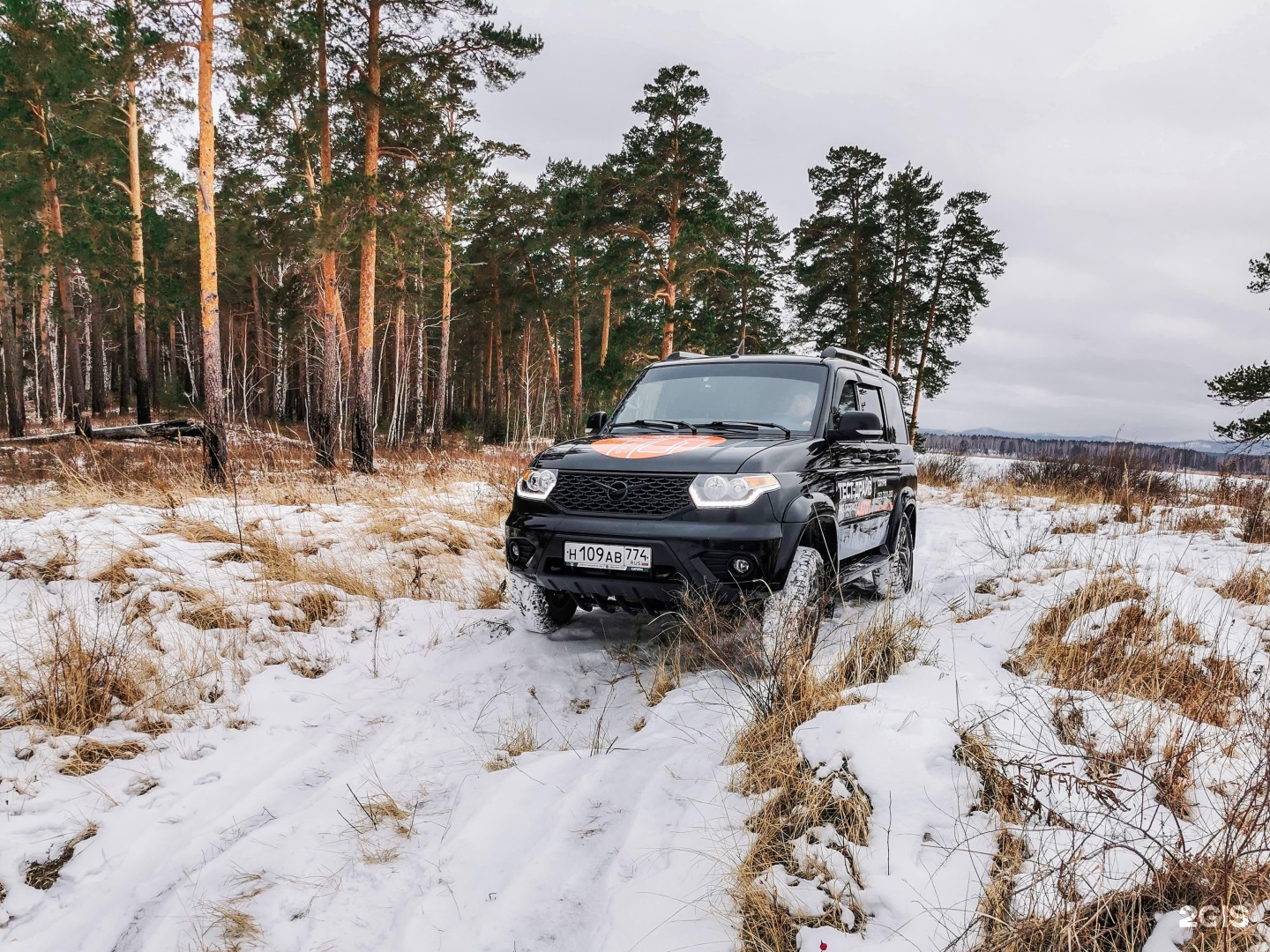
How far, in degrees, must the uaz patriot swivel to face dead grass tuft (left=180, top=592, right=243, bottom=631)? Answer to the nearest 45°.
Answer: approximately 45° to its right

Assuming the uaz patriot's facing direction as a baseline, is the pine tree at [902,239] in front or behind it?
behind

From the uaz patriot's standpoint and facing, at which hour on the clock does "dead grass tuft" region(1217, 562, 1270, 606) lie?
The dead grass tuft is roughly at 7 o'clock from the uaz patriot.

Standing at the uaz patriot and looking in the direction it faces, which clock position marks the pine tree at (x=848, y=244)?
The pine tree is roughly at 5 o'clock from the uaz patriot.

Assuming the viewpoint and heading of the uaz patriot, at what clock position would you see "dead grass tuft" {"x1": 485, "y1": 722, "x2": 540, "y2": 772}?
The dead grass tuft is roughly at 12 o'clock from the uaz patriot.

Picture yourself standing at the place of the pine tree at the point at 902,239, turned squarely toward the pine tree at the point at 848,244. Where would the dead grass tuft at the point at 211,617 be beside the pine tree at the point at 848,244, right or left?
left

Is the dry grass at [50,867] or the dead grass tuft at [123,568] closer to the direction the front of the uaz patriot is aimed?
the dry grass

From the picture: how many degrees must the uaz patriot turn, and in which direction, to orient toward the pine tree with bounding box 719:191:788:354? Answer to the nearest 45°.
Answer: approximately 135° to its right

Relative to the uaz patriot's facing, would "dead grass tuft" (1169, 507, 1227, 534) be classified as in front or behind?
behind

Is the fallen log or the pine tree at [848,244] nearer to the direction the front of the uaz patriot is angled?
the fallen log

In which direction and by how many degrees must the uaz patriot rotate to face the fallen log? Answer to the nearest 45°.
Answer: approximately 90° to its right

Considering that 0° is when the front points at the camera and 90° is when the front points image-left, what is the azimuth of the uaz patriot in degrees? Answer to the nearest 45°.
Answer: approximately 45°

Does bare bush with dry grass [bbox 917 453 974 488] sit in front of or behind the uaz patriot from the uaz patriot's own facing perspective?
behind
